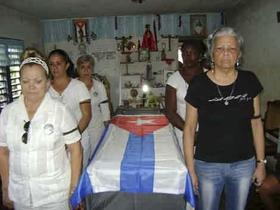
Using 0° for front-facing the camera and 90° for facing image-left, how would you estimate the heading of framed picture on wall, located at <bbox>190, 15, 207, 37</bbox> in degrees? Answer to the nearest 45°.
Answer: approximately 0°

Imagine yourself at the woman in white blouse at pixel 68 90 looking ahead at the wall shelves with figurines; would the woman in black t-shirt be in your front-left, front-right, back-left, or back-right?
back-right

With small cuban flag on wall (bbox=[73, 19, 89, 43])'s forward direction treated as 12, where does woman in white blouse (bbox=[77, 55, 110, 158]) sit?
The woman in white blouse is roughly at 12 o'clock from the small cuban flag on wall.

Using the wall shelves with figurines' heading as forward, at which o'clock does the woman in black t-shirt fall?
The woman in black t-shirt is roughly at 12 o'clock from the wall shelves with figurines.

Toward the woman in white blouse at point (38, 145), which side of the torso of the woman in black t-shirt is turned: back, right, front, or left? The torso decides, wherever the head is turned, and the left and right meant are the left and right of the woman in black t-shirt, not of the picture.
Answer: right

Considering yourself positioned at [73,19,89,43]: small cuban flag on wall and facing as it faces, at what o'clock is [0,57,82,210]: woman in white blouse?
The woman in white blouse is roughly at 12 o'clock from the small cuban flag on wall.

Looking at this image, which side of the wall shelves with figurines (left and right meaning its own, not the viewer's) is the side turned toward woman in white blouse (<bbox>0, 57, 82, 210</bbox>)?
front

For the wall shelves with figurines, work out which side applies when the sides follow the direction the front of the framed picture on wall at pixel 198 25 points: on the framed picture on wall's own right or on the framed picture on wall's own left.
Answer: on the framed picture on wall's own right

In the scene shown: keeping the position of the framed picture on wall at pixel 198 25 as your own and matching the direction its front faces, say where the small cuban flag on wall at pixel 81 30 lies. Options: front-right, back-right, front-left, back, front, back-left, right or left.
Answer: right

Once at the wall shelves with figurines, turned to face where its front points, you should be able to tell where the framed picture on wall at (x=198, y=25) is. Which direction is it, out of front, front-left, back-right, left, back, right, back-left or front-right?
left

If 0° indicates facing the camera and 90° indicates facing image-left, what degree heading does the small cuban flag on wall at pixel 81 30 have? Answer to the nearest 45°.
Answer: approximately 0°

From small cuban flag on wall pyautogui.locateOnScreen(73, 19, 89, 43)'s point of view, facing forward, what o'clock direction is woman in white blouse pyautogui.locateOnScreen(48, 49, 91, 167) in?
The woman in white blouse is roughly at 12 o'clock from the small cuban flag on wall.
